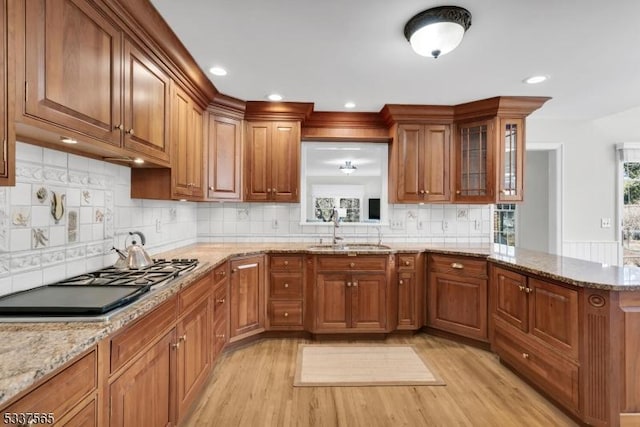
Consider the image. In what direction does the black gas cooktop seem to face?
to the viewer's right

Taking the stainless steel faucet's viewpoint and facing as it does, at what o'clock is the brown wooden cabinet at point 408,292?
The brown wooden cabinet is roughly at 10 o'clock from the stainless steel faucet.

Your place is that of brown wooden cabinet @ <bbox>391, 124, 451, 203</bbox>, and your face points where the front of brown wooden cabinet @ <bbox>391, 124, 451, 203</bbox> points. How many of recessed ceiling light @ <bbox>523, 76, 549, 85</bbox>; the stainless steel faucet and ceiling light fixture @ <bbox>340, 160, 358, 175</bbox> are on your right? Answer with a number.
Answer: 2

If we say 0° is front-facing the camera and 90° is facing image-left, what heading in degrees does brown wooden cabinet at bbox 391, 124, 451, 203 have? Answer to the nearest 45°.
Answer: approximately 0°

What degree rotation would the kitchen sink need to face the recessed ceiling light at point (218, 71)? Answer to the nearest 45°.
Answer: approximately 45° to its right

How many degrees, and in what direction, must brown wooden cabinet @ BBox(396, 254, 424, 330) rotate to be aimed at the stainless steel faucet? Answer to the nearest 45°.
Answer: approximately 90° to its right

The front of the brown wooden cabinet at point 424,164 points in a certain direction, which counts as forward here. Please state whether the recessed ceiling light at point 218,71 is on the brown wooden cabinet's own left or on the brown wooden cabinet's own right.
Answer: on the brown wooden cabinet's own right

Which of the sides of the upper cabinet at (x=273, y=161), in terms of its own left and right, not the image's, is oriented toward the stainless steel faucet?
left
